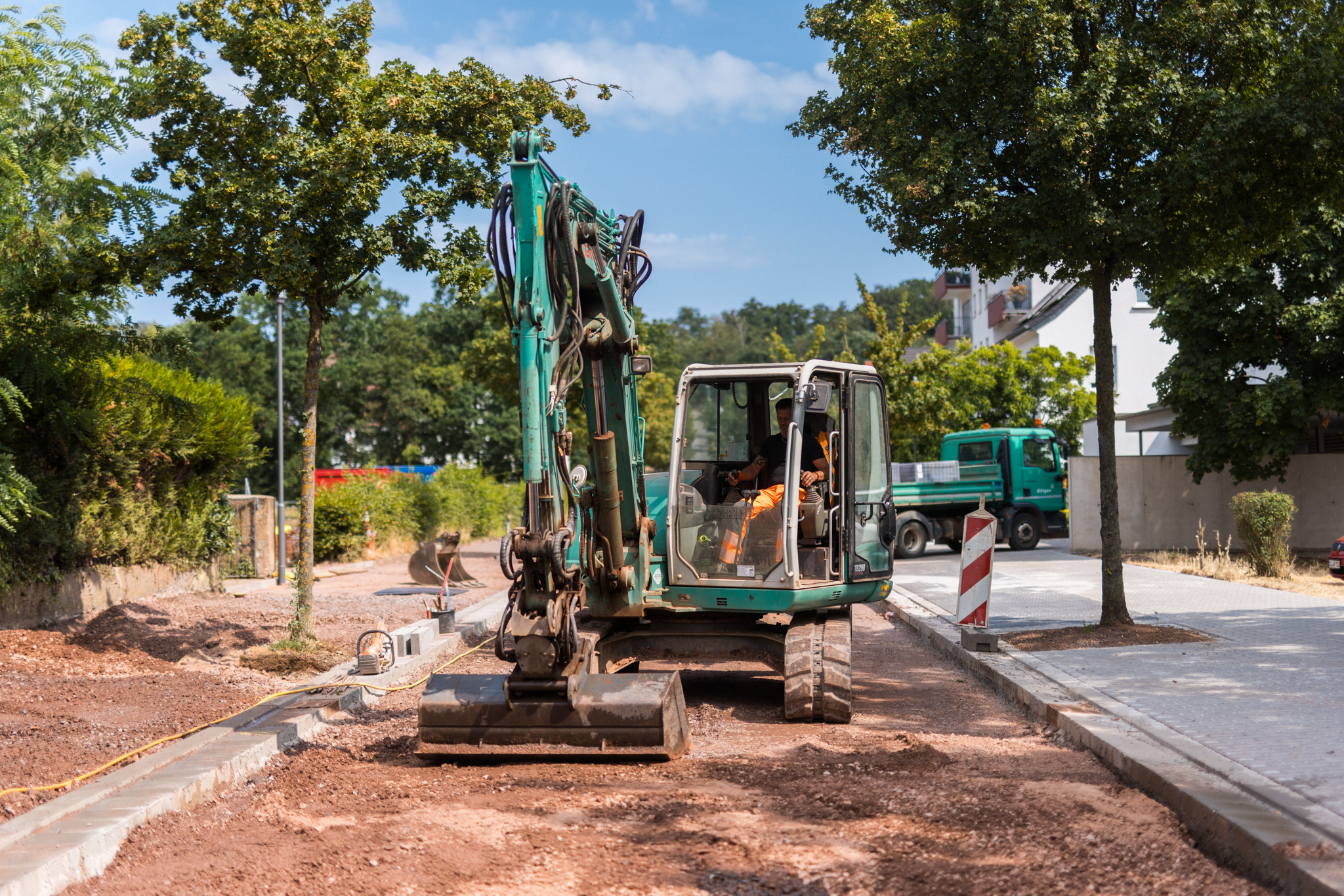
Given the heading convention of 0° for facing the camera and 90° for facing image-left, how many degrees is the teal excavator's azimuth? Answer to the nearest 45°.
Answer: approximately 45°

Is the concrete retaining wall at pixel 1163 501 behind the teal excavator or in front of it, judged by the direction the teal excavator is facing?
behind

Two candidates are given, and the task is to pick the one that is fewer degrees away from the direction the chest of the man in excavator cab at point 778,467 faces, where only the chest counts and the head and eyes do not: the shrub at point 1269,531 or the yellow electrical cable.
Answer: the yellow electrical cable

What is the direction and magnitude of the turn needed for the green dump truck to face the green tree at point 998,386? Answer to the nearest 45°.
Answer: approximately 90° to its left

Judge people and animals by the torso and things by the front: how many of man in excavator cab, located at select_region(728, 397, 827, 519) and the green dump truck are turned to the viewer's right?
1

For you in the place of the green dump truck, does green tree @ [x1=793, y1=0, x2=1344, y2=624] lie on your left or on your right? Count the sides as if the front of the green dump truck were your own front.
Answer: on your right

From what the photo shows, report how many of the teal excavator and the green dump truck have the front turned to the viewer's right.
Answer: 1

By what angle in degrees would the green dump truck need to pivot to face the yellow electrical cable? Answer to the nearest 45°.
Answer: approximately 90° to its right

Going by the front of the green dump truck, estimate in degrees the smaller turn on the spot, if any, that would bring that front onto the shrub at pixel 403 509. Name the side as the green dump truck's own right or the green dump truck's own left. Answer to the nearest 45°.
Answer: approximately 180°

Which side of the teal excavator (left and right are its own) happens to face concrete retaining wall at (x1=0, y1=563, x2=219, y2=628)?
right

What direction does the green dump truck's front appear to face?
to the viewer's right
